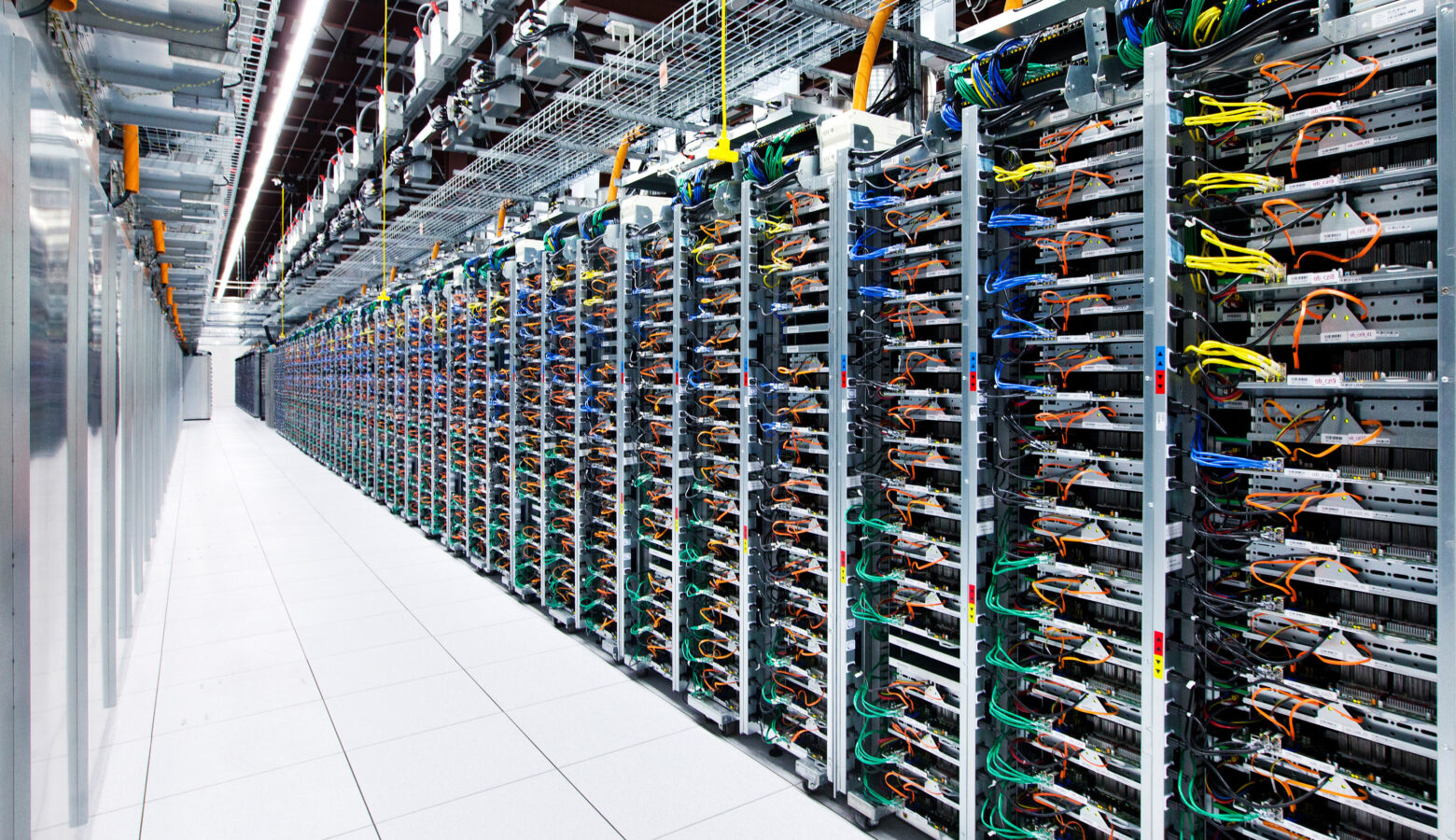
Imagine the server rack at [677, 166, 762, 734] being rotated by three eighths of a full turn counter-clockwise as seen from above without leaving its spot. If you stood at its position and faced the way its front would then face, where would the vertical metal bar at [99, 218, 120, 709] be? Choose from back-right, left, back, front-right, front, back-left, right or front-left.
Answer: back

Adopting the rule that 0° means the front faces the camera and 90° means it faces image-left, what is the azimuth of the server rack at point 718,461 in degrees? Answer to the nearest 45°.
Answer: approximately 45°

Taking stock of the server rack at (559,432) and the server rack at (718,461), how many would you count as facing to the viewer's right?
0

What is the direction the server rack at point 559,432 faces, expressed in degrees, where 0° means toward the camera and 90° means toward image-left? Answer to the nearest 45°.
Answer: approximately 45°
